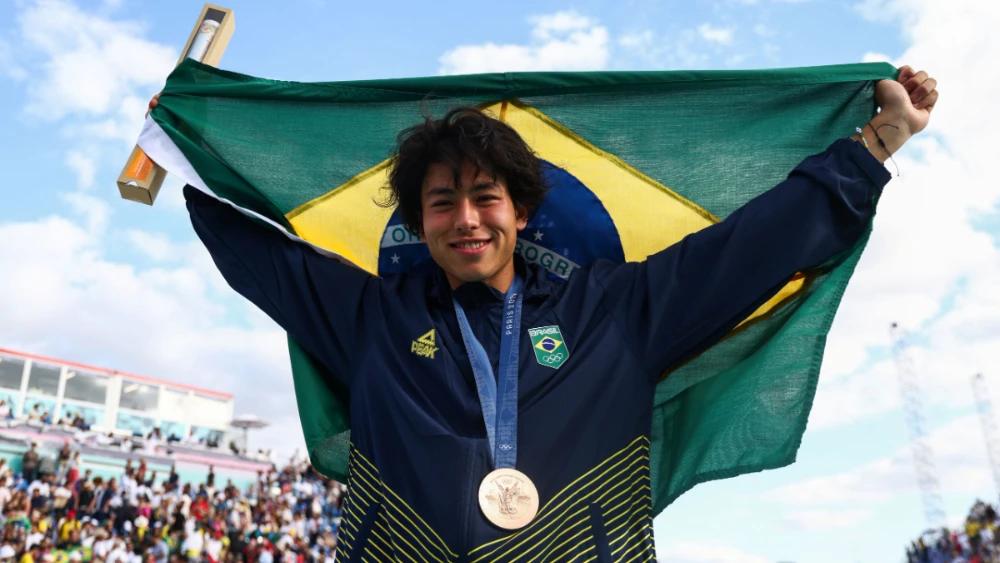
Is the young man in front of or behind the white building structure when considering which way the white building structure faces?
in front

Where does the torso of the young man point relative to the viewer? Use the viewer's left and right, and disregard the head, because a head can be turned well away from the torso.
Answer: facing the viewer

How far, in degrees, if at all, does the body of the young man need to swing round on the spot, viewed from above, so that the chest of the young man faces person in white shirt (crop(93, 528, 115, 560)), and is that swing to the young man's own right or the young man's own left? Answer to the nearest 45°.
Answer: approximately 135° to the young man's own right

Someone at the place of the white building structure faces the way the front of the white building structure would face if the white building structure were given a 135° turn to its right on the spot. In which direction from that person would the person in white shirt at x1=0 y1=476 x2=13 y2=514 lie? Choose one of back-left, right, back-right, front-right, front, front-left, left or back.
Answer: left

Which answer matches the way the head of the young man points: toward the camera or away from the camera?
toward the camera

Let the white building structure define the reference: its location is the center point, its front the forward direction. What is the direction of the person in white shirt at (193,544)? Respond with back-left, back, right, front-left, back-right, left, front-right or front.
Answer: front-right

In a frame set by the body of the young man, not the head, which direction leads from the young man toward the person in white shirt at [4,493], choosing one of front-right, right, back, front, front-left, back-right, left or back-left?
back-right

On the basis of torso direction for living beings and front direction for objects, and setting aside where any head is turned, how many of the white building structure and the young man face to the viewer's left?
0

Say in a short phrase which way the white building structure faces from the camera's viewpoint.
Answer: facing the viewer and to the right of the viewer

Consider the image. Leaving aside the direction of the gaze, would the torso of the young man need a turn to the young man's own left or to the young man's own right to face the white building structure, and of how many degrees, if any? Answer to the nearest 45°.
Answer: approximately 135° to the young man's own right

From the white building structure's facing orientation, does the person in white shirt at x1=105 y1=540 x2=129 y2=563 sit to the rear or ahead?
ahead

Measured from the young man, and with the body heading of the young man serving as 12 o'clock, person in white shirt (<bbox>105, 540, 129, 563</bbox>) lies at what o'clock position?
The person in white shirt is roughly at 5 o'clock from the young man.
